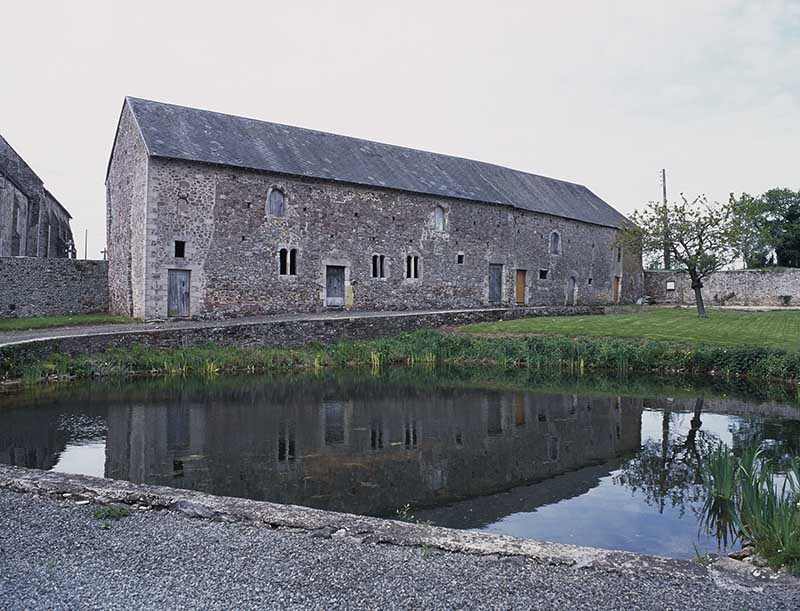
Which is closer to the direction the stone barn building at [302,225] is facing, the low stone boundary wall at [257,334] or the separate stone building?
the low stone boundary wall

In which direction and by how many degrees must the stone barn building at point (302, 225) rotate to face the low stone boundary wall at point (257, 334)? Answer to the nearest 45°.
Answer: approximately 45° to its right

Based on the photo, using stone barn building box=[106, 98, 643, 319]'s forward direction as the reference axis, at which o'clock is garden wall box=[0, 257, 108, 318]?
The garden wall is roughly at 4 o'clock from the stone barn building.

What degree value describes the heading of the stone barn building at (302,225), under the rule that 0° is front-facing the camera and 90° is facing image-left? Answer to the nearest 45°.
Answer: approximately 315°

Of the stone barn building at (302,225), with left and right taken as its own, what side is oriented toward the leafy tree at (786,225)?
left

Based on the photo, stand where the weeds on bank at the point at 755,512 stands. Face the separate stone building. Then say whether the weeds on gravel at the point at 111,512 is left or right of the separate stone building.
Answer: left

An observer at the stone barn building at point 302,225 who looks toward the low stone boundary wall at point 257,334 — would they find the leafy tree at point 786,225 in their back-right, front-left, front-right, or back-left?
back-left

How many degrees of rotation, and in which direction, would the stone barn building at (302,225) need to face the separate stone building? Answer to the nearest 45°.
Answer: approximately 180°

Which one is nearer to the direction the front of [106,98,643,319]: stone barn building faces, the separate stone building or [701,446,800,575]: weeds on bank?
the weeds on bank

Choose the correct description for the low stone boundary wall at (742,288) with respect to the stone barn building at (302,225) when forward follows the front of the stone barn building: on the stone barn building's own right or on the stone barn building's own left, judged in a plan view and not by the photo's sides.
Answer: on the stone barn building's own left

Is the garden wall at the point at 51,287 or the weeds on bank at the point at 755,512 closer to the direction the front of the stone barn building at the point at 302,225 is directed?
the weeds on bank

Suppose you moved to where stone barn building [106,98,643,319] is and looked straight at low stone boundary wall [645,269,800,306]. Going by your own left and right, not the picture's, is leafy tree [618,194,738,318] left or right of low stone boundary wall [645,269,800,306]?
right
